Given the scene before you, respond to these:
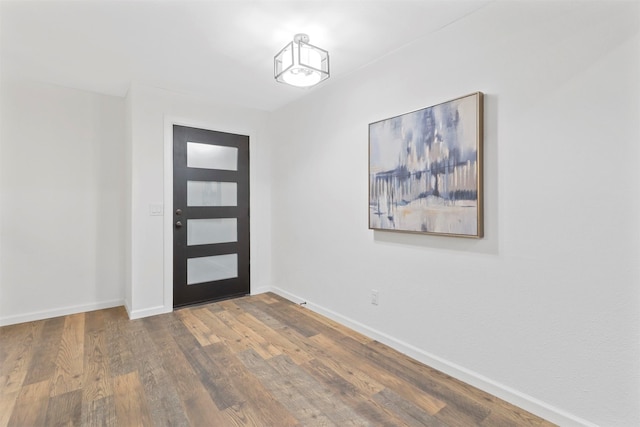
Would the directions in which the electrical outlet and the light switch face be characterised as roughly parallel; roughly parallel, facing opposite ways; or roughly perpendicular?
roughly perpendicular

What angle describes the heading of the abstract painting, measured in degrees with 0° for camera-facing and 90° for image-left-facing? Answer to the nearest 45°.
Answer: approximately 45°

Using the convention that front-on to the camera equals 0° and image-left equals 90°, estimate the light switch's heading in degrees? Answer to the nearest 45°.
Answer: approximately 0°

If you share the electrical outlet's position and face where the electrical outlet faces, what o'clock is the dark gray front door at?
The dark gray front door is roughly at 2 o'clock from the electrical outlet.

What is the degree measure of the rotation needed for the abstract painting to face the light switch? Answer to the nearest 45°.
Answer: approximately 45° to its right

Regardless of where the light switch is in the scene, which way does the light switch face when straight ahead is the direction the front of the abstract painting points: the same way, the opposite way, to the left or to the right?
to the left

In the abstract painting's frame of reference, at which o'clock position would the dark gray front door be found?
The dark gray front door is roughly at 2 o'clock from the abstract painting.
